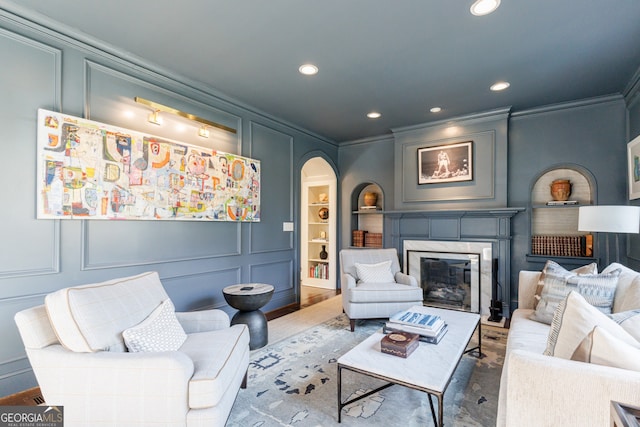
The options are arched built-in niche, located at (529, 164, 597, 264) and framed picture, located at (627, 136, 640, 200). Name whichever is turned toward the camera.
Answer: the arched built-in niche

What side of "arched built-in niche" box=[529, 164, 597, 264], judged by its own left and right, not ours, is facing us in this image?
front

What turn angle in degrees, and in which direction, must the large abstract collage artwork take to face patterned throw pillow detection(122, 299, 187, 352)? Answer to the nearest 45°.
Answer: approximately 45° to its right

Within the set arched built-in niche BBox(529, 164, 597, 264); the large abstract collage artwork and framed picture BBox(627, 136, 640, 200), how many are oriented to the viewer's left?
1

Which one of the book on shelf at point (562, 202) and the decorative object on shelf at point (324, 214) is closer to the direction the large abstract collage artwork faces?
the book on shelf

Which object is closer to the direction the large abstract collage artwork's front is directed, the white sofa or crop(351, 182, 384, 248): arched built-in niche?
the white sofa

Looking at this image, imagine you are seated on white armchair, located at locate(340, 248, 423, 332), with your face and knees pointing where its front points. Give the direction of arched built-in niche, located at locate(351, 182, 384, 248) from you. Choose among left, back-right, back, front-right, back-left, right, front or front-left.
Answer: back-left

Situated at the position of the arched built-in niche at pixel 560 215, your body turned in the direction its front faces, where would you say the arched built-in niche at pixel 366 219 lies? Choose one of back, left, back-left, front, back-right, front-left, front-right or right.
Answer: right

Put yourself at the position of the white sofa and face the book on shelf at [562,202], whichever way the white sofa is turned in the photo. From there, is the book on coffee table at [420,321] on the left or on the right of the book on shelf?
left

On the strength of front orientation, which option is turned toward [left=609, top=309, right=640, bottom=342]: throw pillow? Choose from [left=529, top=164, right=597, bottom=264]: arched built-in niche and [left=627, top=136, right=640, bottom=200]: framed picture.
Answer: the arched built-in niche

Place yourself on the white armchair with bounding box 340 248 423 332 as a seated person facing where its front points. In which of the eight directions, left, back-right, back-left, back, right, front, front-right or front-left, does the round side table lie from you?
right

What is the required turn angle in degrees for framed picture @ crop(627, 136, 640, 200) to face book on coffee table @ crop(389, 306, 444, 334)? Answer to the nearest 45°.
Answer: approximately 45° to its left

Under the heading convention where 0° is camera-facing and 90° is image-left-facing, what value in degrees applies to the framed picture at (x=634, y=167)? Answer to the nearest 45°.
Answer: approximately 90°
